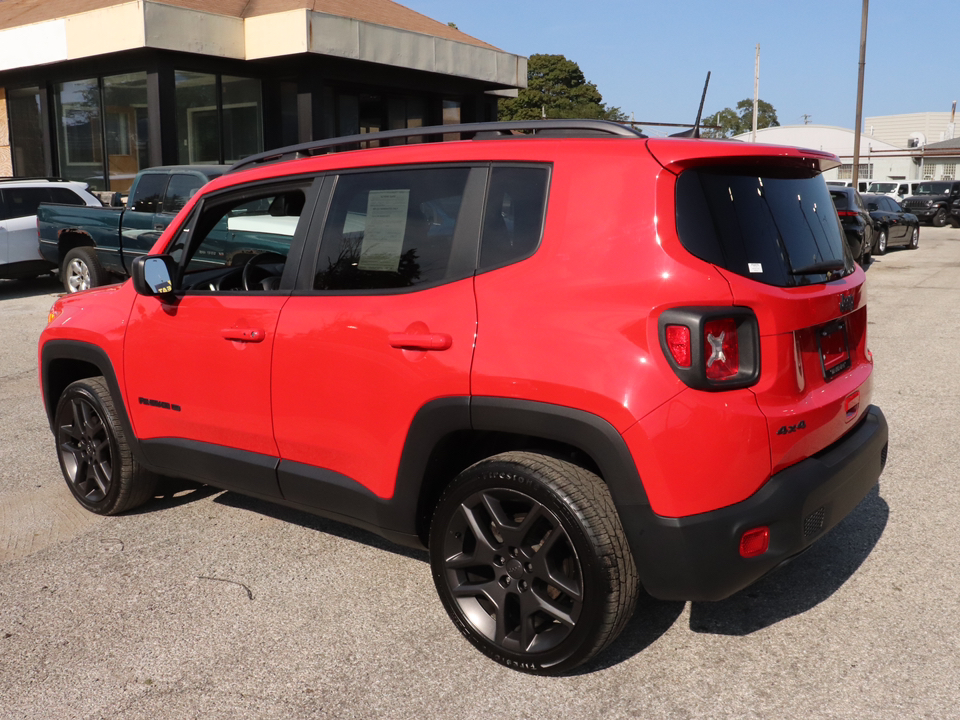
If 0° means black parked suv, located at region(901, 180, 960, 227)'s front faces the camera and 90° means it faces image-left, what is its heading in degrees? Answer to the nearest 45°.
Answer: approximately 45°

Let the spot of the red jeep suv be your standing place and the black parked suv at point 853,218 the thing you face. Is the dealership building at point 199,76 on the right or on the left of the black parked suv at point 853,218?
left

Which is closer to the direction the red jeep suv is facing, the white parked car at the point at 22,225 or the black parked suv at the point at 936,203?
the white parked car

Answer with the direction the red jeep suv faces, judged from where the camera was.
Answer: facing away from the viewer and to the left of the viewer

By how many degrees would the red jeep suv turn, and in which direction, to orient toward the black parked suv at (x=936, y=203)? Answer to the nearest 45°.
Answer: approximately 90° to its right
